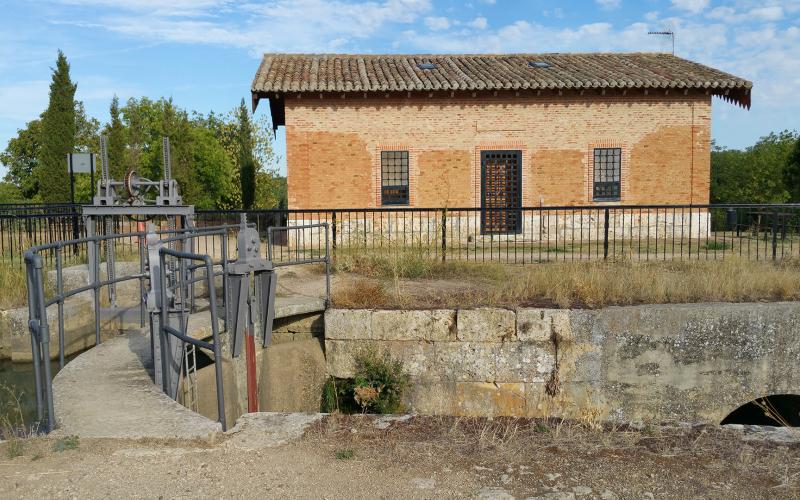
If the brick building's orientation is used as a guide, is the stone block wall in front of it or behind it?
in front

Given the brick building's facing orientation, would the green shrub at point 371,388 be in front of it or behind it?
in front

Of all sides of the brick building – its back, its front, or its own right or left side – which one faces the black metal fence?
front

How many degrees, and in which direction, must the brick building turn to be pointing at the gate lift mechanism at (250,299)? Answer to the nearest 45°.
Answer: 0° — it already faces it

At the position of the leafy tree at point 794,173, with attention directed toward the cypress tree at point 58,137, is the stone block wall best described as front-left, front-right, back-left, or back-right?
front-left

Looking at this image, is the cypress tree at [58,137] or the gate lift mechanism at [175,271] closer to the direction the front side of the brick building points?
the gate lift mechanism

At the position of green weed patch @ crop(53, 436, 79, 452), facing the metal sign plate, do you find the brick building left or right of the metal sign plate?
right

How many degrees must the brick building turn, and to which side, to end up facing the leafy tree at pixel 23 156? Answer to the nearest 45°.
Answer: approximately 135° to its right

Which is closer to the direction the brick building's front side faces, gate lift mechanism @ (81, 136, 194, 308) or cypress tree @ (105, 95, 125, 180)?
the gate lift mechanism

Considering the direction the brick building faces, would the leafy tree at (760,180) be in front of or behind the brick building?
behind

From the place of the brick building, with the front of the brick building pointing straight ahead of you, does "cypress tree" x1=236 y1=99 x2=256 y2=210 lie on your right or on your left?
on your right

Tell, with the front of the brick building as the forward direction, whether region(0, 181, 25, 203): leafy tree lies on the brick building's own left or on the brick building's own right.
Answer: on the brick building's own right

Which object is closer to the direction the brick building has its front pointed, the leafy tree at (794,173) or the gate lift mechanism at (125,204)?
the gate lift mechanism

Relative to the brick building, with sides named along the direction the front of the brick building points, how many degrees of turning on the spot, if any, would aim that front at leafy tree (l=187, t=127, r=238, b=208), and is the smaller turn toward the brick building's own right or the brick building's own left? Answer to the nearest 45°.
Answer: approximately 135° to the brick building's own right

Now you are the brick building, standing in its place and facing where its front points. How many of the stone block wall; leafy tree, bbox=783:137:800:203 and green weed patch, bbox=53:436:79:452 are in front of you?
2

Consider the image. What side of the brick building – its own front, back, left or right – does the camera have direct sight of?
front

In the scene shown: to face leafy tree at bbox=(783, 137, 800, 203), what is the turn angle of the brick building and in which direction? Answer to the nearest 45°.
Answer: approximately 135° to its left

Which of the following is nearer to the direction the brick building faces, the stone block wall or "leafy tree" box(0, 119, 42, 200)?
the stone block wall
